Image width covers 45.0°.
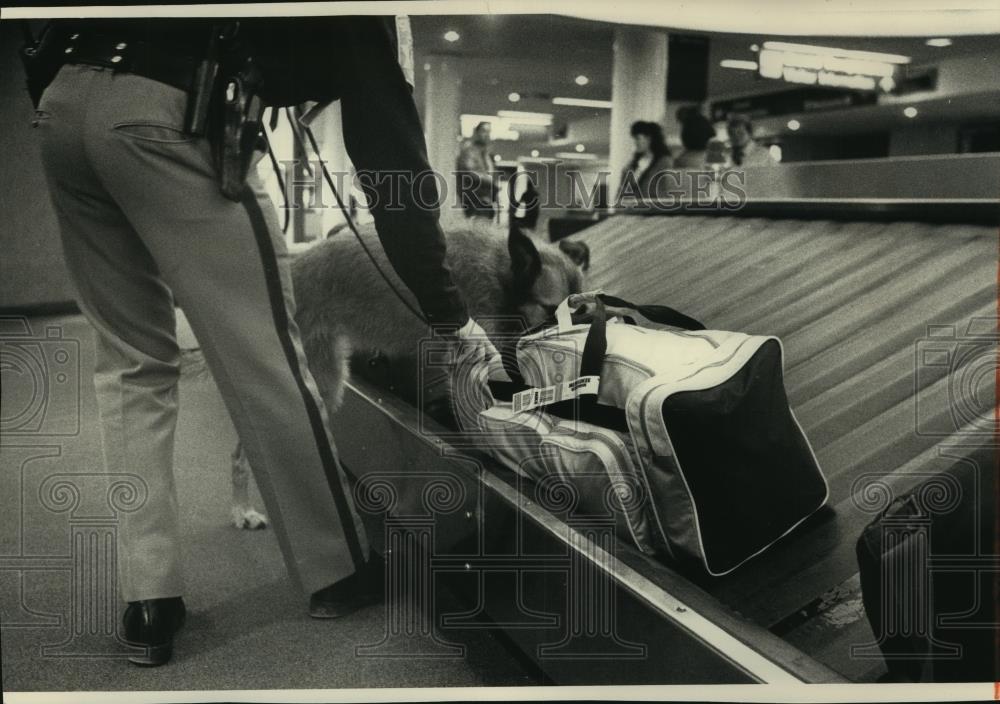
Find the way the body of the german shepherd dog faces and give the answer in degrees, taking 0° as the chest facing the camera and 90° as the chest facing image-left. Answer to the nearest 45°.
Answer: approximately 270°
